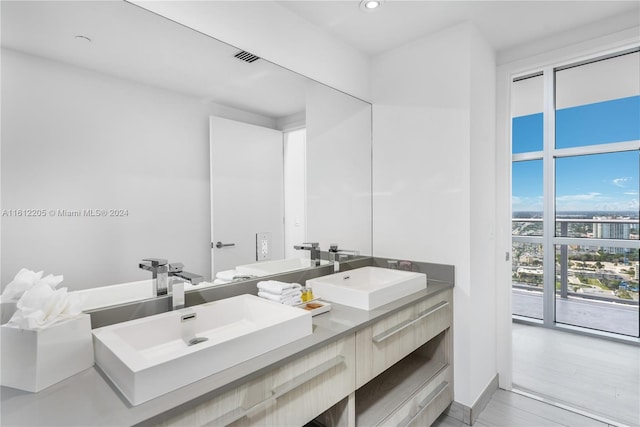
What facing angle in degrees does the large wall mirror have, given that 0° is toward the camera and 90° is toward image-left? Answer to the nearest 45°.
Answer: approximately 315°

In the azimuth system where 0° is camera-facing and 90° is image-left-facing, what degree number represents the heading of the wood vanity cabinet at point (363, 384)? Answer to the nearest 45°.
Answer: approximately 315°

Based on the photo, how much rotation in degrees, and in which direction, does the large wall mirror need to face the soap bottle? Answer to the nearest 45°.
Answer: approximately 45° to its left

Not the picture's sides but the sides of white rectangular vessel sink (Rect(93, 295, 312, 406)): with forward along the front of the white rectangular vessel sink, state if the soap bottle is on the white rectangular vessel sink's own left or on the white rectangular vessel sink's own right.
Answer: on the white rectangular vessel sink's own left

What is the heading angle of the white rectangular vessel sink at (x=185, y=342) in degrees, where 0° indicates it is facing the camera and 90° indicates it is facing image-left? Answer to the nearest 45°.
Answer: approximately 315°

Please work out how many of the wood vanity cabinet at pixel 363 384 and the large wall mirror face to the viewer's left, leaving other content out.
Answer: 0

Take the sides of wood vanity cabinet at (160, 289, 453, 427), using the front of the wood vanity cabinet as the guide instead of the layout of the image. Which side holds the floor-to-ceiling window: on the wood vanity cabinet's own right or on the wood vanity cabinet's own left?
on the wood vanity cabinet's own left

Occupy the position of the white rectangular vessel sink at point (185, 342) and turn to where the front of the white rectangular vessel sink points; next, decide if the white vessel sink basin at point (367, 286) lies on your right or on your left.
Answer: on your left

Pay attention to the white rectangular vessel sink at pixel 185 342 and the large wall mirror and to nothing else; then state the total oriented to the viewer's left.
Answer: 0

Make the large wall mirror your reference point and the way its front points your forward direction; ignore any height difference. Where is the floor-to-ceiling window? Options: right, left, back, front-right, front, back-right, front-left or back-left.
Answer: front-left

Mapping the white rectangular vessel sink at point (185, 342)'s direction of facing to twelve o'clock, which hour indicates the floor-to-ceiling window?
The floor-to-ceiling window is roughly at 10 o'clock from the white rectangular vessel sink.
